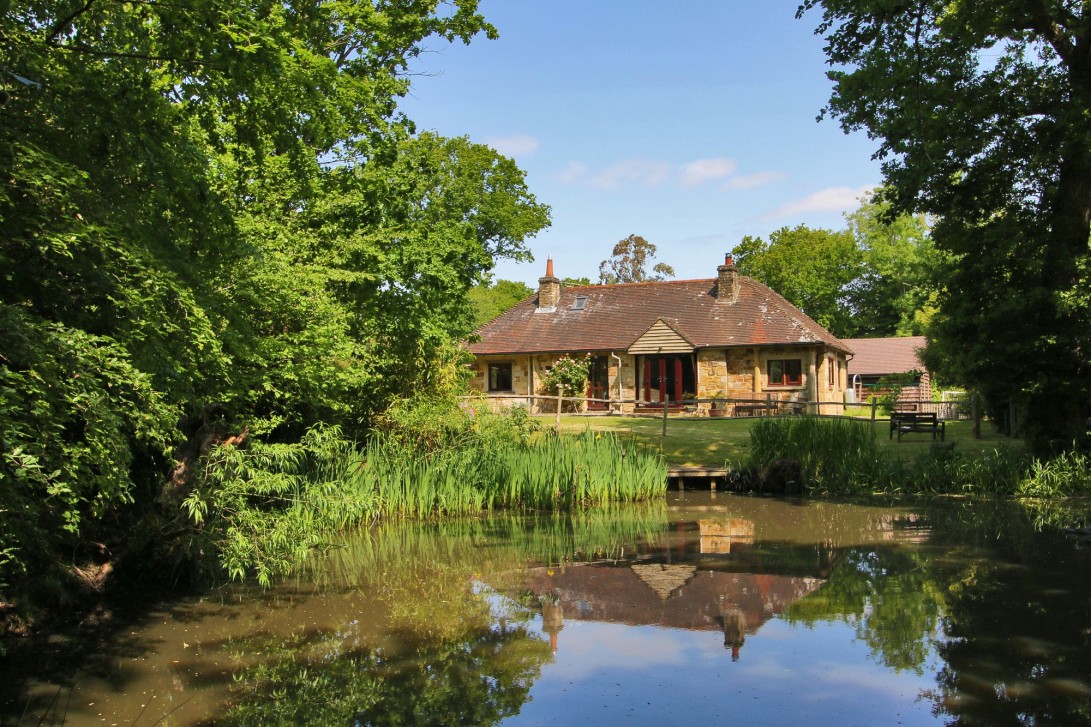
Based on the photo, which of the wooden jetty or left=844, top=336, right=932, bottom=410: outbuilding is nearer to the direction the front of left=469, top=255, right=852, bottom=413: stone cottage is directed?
the wooden jetty

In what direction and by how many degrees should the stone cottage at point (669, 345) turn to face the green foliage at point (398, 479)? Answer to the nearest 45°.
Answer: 0° — it already faces it

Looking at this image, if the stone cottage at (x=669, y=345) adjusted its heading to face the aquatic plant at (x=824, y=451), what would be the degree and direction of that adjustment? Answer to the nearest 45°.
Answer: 0° — it already faces it

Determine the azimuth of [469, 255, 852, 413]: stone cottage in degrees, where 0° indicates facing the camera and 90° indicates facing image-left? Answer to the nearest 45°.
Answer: approximately 0°

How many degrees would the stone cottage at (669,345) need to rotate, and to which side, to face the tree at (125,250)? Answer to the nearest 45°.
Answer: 0° — it already faces it

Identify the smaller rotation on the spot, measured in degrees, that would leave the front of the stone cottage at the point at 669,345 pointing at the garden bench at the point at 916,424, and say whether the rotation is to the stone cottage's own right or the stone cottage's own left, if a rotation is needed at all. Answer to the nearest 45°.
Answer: approximately 45° to the stone cottage's own left

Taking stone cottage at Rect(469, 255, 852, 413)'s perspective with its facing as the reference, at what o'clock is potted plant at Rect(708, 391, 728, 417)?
The potted plant is roughly at 11 o'clock from the stone cottage.

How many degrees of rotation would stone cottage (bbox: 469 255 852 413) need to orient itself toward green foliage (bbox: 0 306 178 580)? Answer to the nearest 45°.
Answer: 0° — it already faces it
